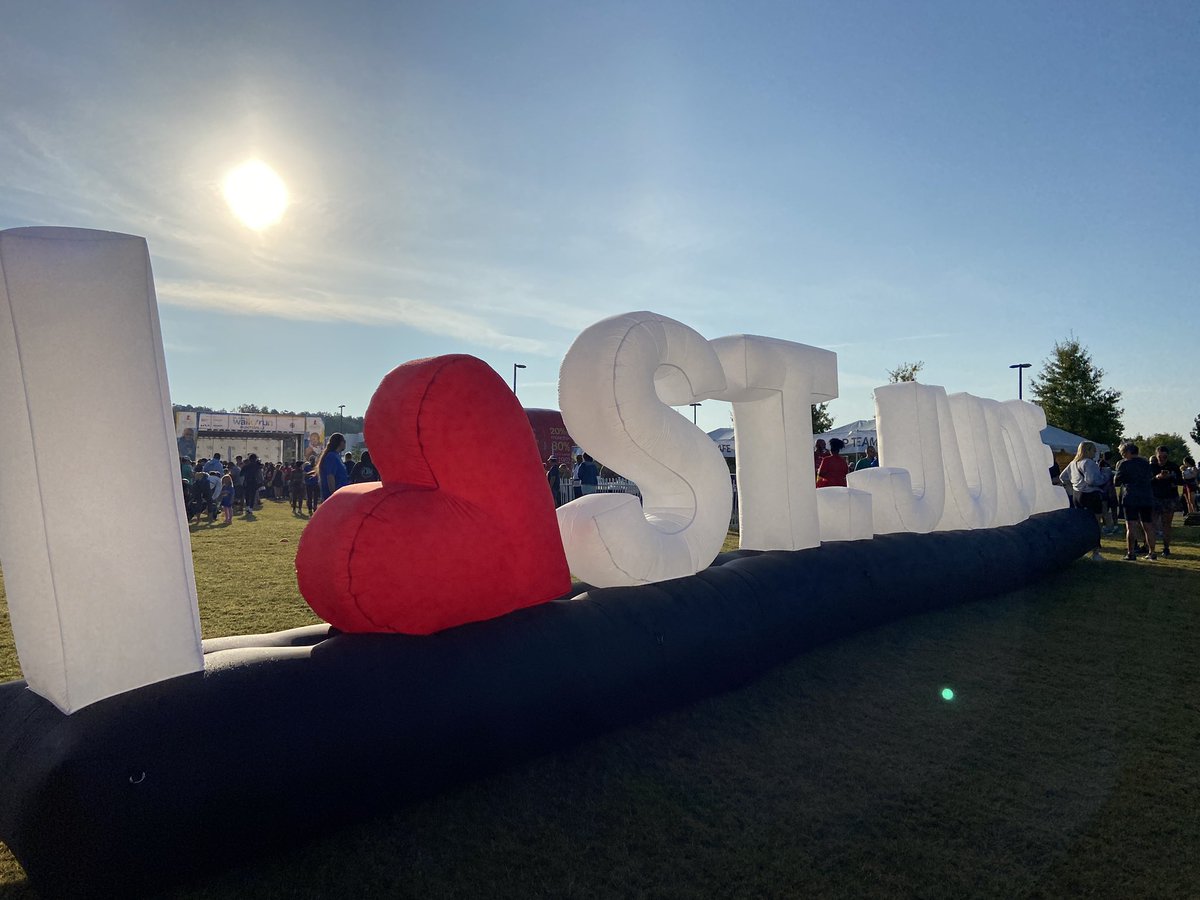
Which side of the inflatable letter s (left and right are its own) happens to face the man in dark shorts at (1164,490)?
left

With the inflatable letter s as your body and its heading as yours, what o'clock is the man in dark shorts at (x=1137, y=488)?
The man in dark shorts is roughly at 9 o'clock from the inflatable letter s.

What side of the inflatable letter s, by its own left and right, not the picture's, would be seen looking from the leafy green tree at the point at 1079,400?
left

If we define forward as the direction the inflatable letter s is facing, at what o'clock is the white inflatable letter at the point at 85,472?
The white inflatable letter is roughly at 3 o'clock from the inflatable letter s.

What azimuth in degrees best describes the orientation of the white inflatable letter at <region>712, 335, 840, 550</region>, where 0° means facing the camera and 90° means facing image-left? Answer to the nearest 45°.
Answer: approximately 315°

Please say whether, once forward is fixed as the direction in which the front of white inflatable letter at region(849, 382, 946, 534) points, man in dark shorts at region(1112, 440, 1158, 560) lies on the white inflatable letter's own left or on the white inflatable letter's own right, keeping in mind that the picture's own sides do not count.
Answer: on the white inflatable letter's own left

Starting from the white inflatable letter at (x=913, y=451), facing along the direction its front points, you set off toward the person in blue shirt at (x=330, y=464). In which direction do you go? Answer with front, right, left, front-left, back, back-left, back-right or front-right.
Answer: back-right
